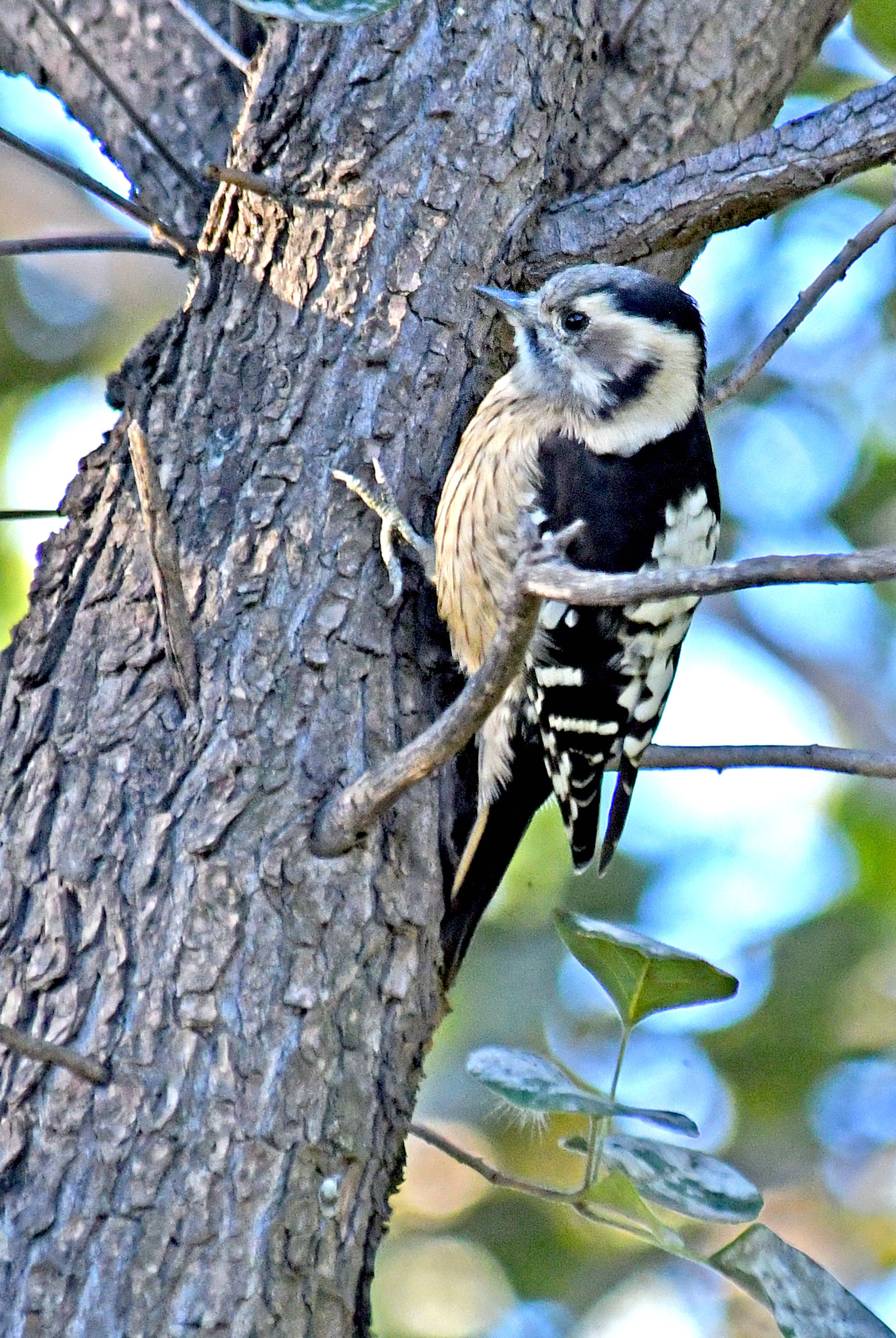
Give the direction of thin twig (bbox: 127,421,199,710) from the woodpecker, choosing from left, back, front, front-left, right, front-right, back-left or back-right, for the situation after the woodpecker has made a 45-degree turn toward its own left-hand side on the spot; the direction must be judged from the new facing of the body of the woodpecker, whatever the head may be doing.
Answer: front

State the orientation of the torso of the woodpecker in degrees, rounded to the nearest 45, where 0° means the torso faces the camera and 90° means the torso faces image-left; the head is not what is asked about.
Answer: approximately 90°

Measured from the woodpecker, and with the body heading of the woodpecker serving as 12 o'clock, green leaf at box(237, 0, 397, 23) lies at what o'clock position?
The green leaf is roughly at 10 o'clock from the woodpecker.

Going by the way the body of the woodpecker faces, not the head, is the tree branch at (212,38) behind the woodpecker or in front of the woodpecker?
in front

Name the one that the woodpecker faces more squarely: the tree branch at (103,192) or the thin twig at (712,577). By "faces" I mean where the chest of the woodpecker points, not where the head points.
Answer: the tree branch
